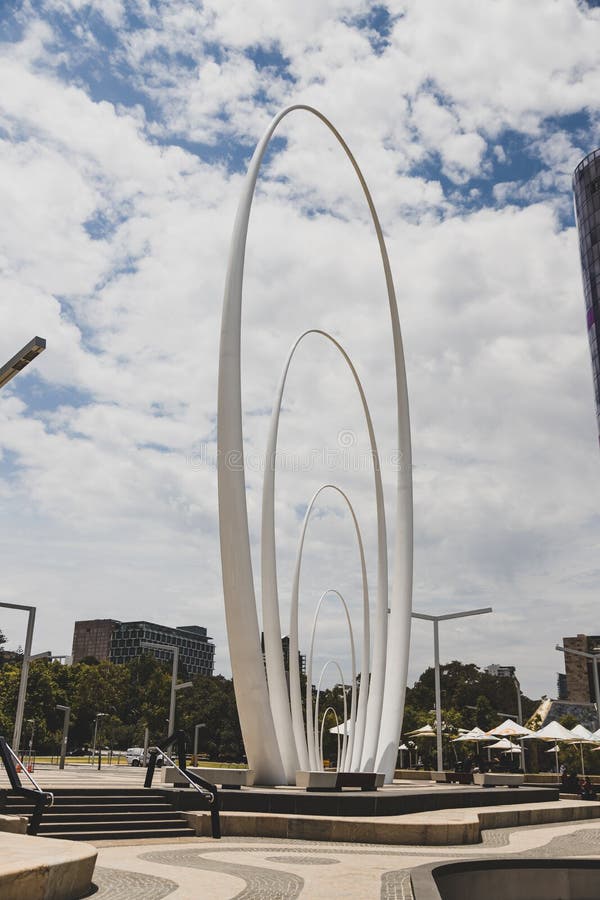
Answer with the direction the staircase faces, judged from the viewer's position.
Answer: facing the viewer

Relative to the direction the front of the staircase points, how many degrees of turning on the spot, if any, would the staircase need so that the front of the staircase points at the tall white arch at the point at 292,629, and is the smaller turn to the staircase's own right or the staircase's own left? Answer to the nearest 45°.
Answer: approximately 135° to the staircase's own left

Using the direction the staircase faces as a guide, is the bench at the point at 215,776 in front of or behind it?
behind

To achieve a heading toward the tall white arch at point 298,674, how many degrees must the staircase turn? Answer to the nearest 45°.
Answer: approximately 180°

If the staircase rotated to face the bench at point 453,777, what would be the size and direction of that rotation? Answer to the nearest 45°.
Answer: approximately 135° to its left

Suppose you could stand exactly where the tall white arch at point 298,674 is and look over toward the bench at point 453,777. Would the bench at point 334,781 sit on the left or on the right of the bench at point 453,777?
right

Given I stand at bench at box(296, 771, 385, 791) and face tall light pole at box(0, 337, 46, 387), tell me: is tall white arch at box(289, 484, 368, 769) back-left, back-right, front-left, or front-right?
back-right

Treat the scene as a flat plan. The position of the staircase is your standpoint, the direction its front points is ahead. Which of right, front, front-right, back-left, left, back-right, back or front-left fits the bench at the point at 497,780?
back-left
